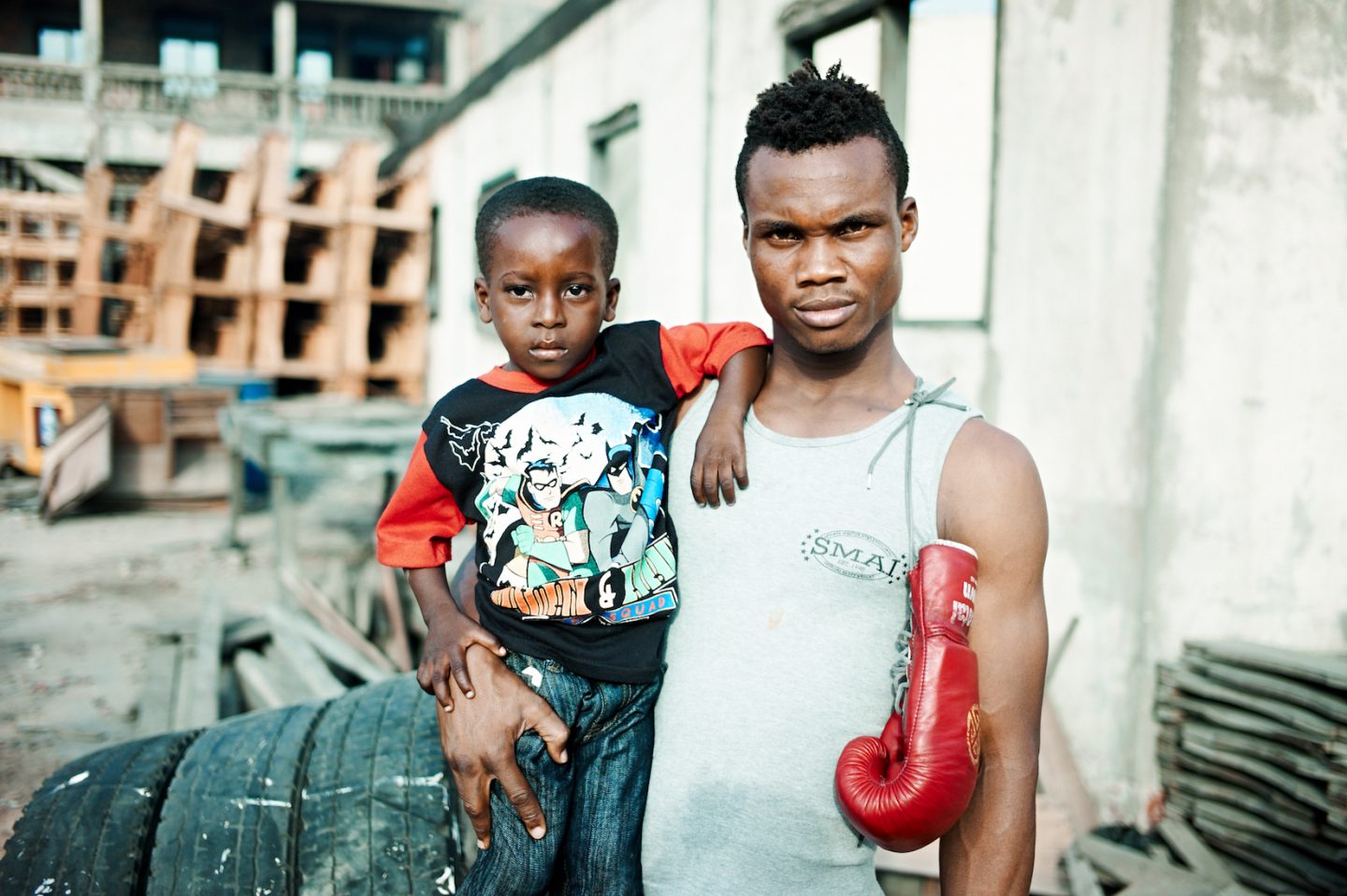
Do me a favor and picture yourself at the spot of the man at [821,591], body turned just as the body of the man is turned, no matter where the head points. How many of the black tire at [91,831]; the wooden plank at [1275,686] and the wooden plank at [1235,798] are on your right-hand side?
1

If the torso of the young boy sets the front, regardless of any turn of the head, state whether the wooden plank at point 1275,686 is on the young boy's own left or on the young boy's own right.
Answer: on the young boy's own left

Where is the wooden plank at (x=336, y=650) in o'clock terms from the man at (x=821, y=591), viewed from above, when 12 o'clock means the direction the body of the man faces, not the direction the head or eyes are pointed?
The wooden plank is roughly at 5 o'clock from the man.

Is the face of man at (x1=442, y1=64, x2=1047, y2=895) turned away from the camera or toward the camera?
toward the camera

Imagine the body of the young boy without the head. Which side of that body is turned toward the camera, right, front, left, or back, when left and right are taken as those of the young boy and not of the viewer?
front

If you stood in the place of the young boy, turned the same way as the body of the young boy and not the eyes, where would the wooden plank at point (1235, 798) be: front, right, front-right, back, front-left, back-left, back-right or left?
back-left

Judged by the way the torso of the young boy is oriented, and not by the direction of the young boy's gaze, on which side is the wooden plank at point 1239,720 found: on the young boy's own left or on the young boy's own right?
on the young boy's own left

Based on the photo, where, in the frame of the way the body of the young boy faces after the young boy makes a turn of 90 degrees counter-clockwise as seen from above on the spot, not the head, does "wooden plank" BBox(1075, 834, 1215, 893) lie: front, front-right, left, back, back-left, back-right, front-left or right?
front-left

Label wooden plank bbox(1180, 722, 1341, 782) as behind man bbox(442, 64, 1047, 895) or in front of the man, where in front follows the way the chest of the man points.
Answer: behind

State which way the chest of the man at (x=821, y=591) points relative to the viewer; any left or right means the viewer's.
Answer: facing the viewer

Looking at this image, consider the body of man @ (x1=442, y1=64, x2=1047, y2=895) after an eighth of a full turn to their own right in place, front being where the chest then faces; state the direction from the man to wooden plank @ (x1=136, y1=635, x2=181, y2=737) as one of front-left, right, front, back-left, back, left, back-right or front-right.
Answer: right

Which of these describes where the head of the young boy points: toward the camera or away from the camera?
toward the camera

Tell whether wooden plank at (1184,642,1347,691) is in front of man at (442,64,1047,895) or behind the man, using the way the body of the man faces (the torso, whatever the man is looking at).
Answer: behind
